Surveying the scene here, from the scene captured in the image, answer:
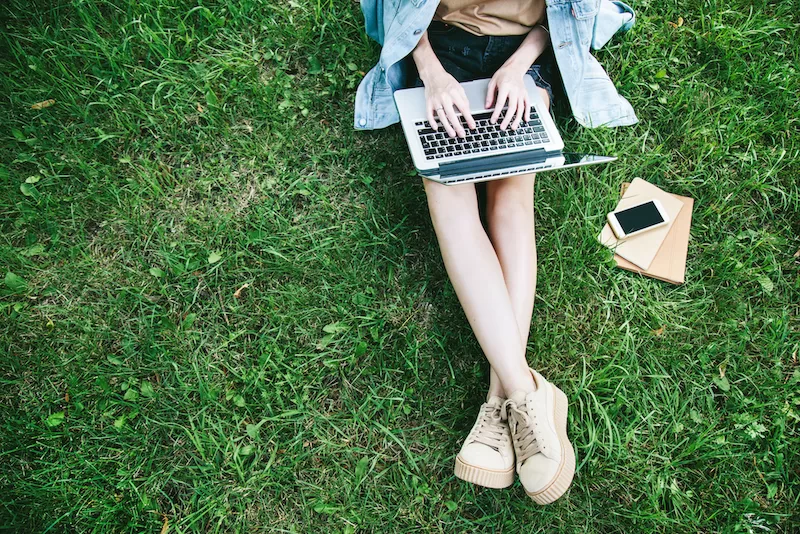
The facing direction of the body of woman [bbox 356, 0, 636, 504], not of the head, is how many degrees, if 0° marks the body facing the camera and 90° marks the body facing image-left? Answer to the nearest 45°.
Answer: approximately 0°

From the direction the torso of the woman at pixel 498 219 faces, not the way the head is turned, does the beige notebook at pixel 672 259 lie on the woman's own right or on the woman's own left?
on the woman's own left

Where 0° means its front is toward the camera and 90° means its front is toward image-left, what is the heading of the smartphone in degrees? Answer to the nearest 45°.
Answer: approximately 0°
